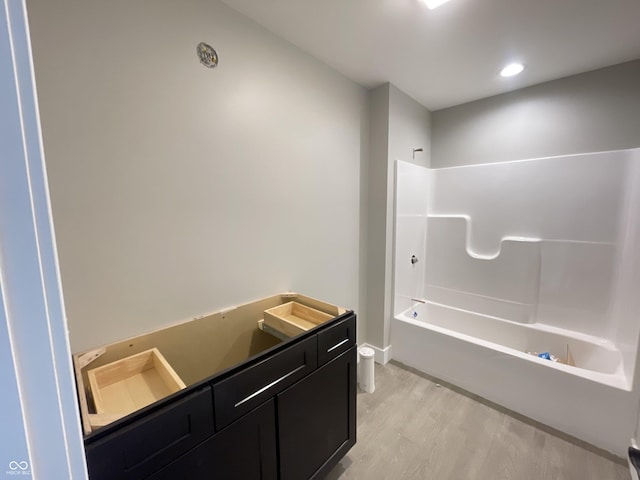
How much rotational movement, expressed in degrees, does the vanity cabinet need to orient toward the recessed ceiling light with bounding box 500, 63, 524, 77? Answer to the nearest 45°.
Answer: approximately 45° to its left

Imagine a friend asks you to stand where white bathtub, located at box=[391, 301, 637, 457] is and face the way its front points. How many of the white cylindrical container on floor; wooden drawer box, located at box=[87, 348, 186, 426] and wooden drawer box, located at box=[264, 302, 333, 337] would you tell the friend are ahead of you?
3

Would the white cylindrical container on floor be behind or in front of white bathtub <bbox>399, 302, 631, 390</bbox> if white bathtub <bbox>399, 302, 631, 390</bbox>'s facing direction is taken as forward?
in front

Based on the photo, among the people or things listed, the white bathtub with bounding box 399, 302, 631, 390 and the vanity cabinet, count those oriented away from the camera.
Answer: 0

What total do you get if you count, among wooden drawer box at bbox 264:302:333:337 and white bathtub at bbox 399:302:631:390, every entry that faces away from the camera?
0

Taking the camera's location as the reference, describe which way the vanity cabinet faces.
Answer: facing the viewer and to the right of the viewer

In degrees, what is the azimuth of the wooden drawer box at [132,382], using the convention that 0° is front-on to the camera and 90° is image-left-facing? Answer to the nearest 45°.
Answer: approximately 315°

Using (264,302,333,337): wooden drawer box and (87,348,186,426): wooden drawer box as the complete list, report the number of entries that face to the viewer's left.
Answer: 0

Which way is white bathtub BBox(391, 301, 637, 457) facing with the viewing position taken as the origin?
facing the viewer and to the left of the viewer

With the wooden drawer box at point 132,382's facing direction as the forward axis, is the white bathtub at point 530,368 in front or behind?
in front

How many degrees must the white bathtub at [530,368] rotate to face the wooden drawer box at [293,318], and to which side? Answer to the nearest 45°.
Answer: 0° — it already faces it
